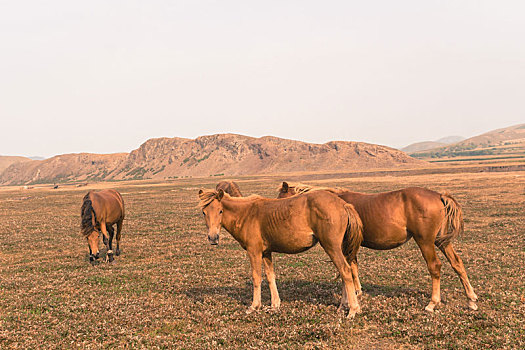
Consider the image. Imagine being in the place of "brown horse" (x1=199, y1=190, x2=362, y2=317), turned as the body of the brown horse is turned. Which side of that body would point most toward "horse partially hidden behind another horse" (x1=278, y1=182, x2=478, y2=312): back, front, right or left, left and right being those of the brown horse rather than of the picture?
back

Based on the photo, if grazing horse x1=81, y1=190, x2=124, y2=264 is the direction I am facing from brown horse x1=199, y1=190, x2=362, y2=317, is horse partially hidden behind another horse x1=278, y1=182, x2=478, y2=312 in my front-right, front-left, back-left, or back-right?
back-right

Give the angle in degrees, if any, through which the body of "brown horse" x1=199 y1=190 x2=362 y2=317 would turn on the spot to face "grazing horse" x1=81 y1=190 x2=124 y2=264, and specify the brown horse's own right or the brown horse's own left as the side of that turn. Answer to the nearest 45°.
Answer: approximately 45° to the brown horse's own right

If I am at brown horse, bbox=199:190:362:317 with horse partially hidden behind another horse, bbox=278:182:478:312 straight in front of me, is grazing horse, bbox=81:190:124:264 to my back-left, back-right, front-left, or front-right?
back-left

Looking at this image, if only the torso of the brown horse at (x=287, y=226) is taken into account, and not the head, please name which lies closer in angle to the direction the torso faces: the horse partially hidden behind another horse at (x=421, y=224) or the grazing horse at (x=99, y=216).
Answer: the grazing horse

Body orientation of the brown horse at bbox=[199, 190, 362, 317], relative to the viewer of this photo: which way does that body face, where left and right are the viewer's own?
facing to the left of the viewer
